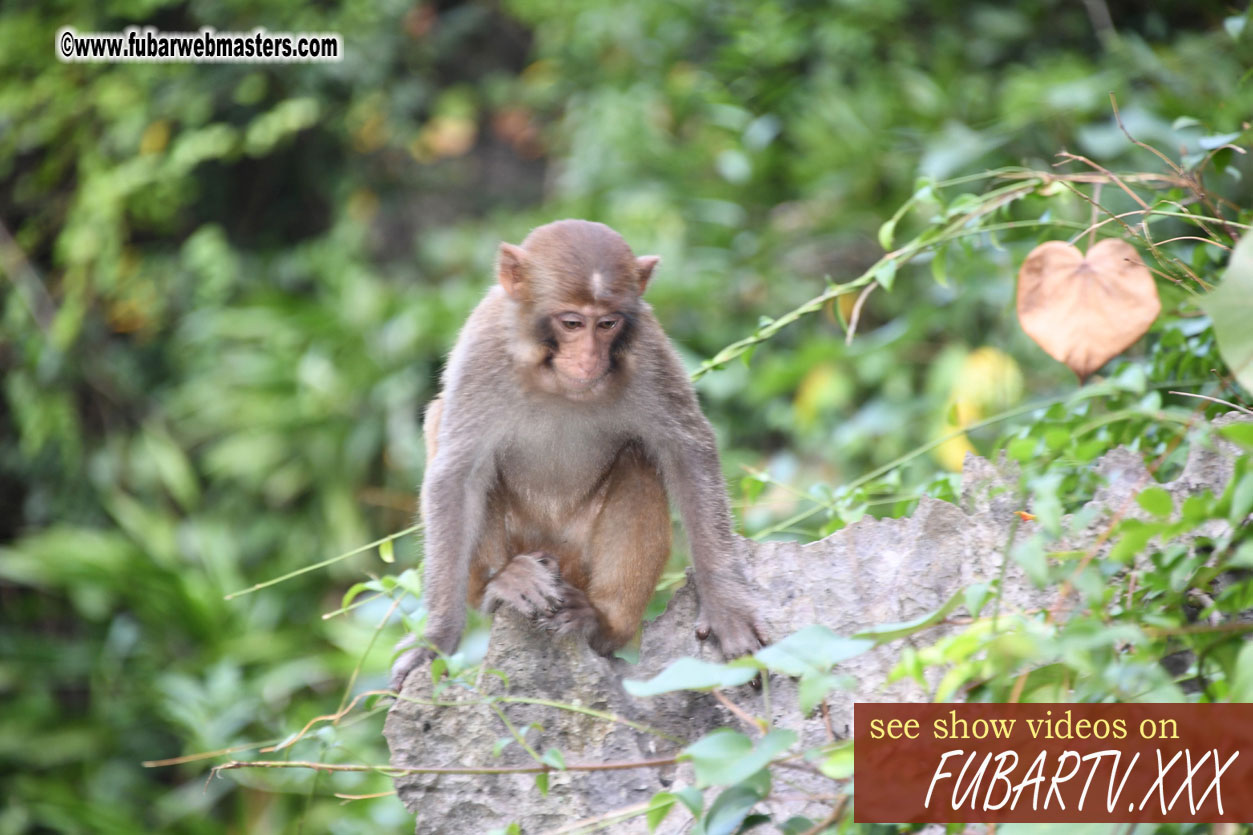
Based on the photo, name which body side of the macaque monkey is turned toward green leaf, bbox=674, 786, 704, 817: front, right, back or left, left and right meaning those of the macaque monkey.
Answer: front

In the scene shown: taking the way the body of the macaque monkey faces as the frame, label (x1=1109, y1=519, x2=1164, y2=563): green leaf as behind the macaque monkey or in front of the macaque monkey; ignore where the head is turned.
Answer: in front

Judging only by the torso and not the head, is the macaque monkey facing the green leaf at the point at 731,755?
yes

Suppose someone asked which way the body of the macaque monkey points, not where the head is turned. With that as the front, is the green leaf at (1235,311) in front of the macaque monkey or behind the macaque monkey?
in front

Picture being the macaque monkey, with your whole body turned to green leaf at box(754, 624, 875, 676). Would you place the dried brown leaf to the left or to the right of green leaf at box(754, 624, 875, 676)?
left

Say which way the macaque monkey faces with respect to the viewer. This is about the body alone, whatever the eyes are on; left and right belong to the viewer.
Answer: facing the viewer

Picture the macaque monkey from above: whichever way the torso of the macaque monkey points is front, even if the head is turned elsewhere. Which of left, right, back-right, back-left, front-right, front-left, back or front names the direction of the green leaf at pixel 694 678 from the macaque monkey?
front

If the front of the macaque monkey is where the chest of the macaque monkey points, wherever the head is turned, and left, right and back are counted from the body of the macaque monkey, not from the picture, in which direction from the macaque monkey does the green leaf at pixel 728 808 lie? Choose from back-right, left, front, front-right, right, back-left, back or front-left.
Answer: front

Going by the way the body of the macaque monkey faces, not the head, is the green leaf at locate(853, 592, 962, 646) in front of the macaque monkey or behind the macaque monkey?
in front

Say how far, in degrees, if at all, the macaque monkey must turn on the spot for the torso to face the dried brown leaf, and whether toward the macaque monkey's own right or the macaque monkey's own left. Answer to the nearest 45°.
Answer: approximately 45° to the macaque monkey's own left
